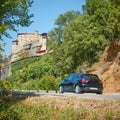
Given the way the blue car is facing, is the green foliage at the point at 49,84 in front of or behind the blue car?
in front

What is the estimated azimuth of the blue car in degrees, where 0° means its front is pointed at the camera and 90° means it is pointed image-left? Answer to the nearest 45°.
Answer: approximately 135°
